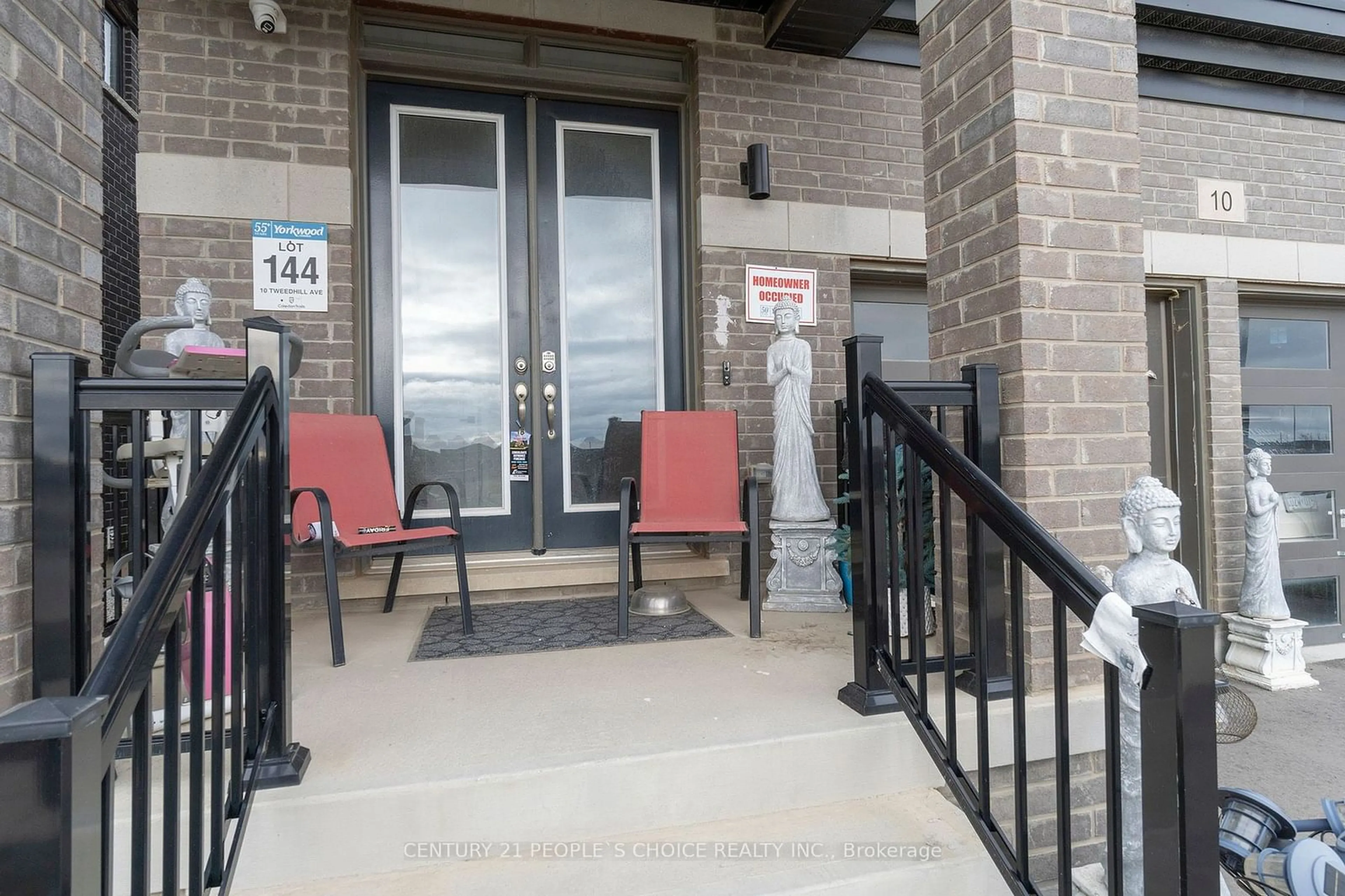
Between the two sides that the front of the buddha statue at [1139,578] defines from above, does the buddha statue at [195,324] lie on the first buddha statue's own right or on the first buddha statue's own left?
on the first buddha statue's own right

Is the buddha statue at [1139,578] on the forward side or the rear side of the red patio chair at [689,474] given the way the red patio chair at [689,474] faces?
on the forward side

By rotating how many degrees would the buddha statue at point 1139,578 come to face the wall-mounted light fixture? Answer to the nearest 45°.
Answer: approximately 180°

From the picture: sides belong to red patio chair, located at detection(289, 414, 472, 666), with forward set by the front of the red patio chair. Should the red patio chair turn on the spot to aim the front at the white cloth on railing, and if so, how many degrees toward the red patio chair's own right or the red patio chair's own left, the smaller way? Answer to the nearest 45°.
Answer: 0° — it already faces it

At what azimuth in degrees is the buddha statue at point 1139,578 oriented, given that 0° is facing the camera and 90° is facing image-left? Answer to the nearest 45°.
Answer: approximately 315°

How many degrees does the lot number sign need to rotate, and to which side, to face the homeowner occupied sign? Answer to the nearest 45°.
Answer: approximately 90° to its left

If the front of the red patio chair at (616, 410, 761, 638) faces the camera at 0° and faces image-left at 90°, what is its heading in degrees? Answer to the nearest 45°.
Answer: approximately 0°

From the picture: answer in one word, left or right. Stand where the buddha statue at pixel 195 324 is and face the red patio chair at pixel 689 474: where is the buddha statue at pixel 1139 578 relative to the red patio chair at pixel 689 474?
right

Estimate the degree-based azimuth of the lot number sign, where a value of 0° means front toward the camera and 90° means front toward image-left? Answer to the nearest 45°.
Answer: approximately 0°

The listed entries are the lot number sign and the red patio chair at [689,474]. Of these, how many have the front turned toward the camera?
2
